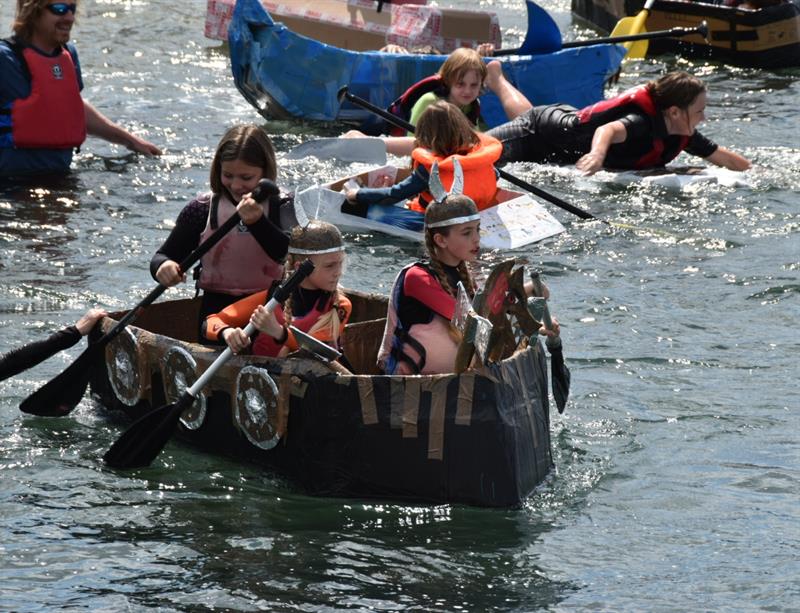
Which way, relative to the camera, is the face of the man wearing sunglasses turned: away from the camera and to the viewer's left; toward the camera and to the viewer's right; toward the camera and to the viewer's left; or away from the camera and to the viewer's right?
toward the camera and to the viewer's right

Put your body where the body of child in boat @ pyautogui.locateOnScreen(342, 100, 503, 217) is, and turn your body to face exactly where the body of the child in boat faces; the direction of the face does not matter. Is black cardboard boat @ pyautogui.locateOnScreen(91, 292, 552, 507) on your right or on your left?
on your left

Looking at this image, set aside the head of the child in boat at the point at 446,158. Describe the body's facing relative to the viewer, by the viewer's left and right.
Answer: facing away from the viewer and to the left of the viewer

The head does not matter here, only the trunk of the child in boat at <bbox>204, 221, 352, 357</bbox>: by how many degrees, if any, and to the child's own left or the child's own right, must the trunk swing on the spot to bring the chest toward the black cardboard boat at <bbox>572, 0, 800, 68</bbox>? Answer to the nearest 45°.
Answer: approximately 90° to the child's own left

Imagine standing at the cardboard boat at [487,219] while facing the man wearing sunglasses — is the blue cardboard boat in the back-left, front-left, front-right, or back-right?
front-right

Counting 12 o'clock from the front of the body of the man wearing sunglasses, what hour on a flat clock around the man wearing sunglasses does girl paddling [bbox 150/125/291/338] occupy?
The girl paddling is roughly at 1 o'clock from the man wearing sunglasses.

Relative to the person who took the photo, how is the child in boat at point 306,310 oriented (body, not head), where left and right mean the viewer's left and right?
facing the viewer and to the right of the viewer

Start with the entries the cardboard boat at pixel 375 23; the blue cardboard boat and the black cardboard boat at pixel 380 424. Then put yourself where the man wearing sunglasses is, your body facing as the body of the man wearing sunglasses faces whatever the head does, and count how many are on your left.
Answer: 2

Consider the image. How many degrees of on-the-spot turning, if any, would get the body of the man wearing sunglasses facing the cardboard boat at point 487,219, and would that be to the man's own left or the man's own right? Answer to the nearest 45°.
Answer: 0° — they already face it

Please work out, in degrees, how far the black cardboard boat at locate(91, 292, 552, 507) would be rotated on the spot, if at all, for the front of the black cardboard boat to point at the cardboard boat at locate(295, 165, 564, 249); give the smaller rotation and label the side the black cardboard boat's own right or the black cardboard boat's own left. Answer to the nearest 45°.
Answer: approximately 135° to the black cardboard boat's own left

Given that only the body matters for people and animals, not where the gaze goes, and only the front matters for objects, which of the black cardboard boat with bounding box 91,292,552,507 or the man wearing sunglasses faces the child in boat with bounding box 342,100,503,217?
the man wearing sunglasses

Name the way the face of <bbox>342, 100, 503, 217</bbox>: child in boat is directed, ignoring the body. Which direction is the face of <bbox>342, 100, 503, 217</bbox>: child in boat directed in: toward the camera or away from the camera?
away from the camera

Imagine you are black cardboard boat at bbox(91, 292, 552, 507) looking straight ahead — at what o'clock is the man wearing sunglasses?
The man wearing sunglasses is roughly at 7 o'clock from the black cardboard boat.

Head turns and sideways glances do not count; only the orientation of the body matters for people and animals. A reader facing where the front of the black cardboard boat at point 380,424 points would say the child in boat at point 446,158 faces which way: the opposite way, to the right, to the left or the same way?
the opposite way

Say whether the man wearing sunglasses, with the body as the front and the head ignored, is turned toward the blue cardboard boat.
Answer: no

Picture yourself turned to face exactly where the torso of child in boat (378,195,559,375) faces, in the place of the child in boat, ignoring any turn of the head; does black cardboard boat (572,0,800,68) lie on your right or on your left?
on your left
